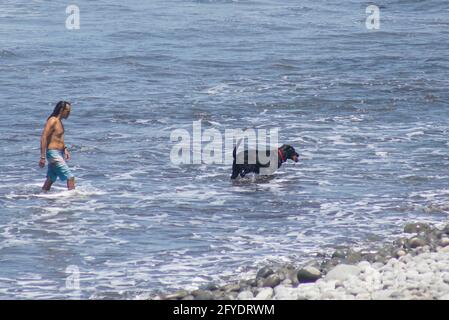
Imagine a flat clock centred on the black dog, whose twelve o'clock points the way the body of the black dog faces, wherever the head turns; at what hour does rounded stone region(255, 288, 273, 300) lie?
The rounded stone is roughly at 3 o'clock from the black dog.

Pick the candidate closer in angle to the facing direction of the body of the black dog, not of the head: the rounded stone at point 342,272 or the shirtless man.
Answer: the rounded stone

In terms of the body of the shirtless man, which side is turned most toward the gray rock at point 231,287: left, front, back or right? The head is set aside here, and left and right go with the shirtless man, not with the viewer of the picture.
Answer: right

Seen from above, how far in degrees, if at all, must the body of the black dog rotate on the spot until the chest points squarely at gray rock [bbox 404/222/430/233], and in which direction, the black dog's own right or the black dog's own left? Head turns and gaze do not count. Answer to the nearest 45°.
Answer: approximately 45° to the black dog's own right

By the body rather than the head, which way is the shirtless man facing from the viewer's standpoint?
to the viewer's right

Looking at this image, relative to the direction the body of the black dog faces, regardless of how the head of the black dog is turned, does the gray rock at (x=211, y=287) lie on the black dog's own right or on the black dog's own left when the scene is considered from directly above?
on the black dog's own right

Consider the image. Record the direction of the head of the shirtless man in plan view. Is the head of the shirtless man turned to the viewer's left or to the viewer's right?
to the viewer's right

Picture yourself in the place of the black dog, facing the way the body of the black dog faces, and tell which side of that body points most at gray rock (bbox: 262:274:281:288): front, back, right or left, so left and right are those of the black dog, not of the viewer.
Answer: right

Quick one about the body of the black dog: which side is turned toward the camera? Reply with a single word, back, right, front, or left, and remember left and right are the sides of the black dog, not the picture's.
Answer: right

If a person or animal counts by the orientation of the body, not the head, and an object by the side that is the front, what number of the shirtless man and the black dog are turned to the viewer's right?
2

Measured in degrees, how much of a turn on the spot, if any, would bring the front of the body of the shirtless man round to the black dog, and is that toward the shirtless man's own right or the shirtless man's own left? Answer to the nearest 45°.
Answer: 0° — they already face it
